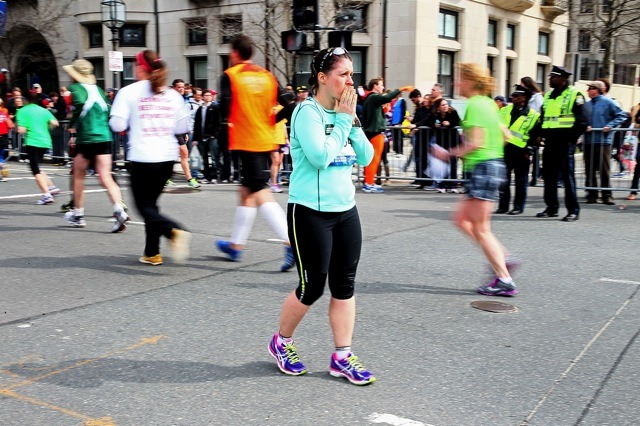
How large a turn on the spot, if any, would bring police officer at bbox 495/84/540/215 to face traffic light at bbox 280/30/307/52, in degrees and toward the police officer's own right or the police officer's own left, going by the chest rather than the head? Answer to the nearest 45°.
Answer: approximately 45° to the police officer's own right

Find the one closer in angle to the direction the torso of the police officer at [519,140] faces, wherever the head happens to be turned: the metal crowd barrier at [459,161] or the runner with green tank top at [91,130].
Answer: the runner with green tank top

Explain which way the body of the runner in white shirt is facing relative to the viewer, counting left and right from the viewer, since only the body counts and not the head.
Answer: facing away from the viewer and to the left of the viewer

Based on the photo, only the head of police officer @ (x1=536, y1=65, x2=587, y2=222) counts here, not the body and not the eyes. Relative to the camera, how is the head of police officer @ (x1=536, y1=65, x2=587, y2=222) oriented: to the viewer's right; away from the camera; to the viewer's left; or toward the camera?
to the viewer's left

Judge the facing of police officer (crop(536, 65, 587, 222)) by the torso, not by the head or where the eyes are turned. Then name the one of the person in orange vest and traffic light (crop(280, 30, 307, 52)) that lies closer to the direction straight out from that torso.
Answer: the person in orange vest

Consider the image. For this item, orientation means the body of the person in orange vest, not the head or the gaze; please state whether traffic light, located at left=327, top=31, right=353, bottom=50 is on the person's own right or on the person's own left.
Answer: on the person's own right

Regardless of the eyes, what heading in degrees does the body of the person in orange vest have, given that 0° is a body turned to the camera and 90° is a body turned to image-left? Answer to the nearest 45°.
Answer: approximately 135°

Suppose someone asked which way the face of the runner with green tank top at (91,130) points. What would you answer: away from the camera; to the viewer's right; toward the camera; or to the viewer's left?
away from the camera

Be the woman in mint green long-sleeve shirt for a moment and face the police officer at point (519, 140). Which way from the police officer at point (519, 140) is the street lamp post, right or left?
left

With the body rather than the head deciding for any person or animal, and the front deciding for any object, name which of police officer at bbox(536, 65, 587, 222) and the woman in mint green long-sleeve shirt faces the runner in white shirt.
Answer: the police officer
